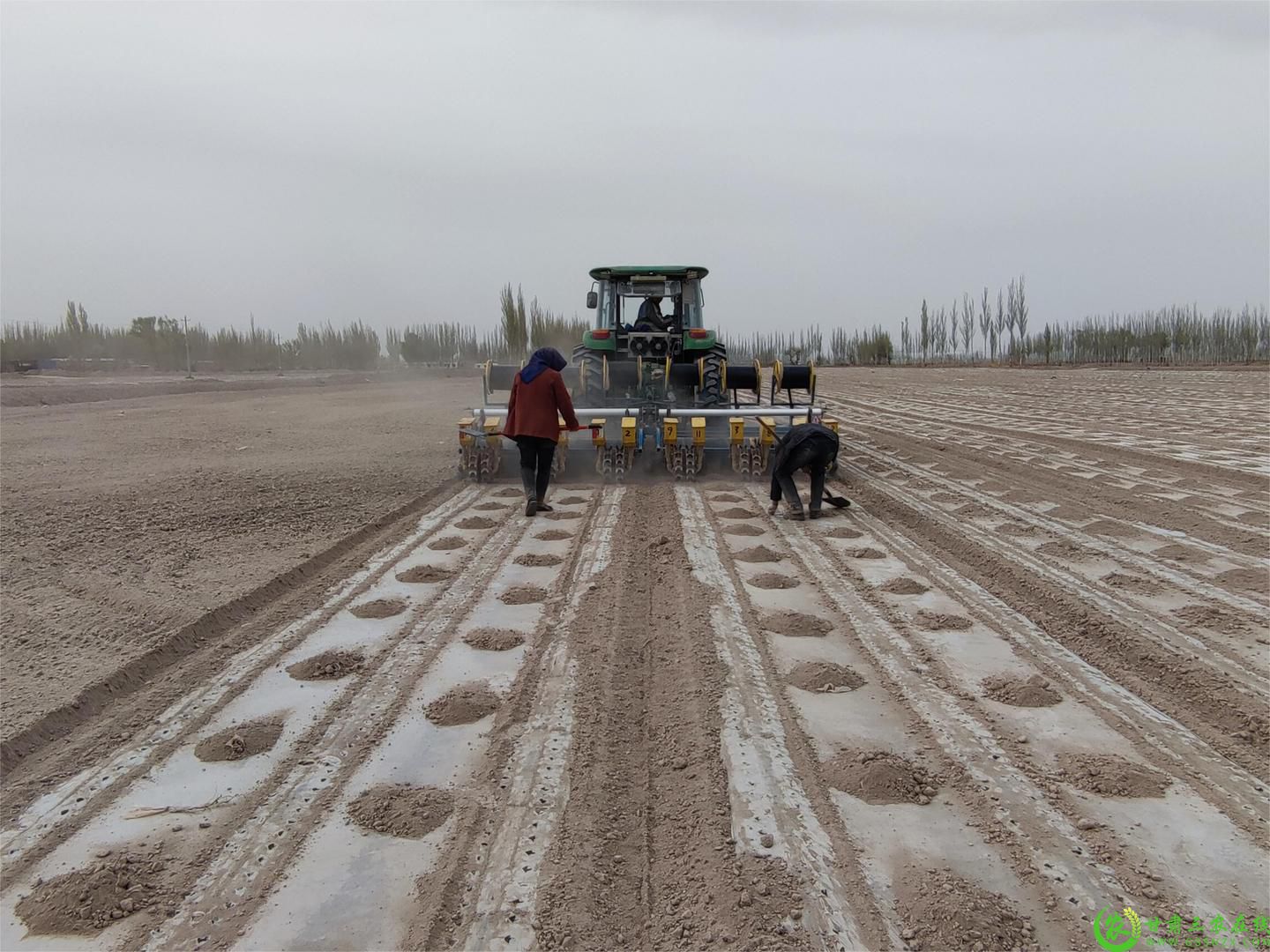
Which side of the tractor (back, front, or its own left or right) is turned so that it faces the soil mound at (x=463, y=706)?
back

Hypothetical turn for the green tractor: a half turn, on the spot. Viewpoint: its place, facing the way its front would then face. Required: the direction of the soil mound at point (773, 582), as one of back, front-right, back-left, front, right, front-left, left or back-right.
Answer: front

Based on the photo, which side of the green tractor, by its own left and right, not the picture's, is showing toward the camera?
back

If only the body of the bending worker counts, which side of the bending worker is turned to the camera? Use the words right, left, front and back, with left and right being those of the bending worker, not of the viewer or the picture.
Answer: back

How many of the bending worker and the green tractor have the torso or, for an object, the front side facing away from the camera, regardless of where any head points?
2

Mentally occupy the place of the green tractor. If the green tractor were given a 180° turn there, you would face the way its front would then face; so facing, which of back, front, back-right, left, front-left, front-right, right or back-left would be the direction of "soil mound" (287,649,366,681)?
front

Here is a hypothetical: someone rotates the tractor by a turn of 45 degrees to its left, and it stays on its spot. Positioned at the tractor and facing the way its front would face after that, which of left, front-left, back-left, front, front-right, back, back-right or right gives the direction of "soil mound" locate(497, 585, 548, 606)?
back-left

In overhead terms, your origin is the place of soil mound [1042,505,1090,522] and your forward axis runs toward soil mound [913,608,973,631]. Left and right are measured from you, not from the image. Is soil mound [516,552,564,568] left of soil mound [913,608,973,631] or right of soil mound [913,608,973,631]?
right

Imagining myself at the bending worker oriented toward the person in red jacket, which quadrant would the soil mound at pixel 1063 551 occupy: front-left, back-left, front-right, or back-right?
back-left

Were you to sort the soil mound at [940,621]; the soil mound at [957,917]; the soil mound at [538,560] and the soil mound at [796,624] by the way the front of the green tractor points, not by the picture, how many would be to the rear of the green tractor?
4
